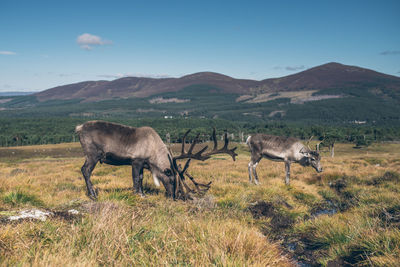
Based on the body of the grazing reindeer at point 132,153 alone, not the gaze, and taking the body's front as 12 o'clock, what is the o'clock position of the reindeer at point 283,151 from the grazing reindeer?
The reindeer is roughly at 11 o'clock from the grazing reindeer.

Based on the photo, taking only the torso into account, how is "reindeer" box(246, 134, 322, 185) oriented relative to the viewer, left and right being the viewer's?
facing to the right of the viewer

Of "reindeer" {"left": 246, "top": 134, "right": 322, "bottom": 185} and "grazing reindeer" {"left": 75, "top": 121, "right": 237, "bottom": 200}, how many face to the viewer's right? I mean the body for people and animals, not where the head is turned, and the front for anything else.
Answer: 2

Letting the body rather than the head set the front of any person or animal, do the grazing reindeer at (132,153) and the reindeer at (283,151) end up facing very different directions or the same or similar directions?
same or similar directions

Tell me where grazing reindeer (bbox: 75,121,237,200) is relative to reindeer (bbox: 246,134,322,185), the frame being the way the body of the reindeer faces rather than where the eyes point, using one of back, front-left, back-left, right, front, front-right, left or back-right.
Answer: back-right

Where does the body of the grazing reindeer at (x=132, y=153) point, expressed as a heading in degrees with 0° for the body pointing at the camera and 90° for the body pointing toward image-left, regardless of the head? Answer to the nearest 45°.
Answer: approximately 270°
